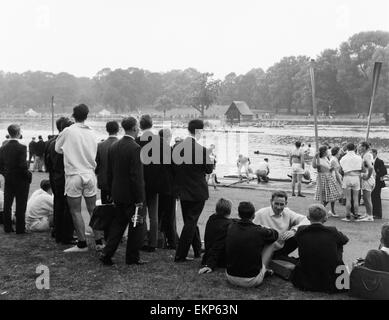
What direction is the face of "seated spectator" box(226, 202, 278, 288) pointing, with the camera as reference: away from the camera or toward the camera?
away from the camera

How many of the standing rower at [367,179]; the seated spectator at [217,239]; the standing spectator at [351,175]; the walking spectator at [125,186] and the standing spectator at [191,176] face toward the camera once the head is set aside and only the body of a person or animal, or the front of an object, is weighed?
0

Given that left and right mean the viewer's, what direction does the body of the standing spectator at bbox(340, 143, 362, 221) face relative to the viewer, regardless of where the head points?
facing away from the viewer

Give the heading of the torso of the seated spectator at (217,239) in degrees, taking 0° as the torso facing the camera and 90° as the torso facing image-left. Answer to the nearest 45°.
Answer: approximately 225°

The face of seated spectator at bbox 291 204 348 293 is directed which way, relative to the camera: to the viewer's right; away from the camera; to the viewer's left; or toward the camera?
away from the camera

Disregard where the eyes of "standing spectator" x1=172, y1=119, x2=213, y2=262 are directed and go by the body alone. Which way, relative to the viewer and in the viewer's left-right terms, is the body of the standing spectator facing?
facing away from the viewer and to the right of the viewer

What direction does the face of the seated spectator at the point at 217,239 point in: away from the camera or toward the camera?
away from the camera

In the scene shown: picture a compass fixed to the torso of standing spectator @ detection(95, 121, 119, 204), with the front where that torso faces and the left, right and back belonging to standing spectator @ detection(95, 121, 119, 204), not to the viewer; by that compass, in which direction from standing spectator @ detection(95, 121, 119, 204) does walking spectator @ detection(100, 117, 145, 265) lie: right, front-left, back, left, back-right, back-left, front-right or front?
back

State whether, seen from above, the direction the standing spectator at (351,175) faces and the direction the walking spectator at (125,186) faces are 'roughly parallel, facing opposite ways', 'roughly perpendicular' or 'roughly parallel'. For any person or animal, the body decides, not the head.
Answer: roughly parallel

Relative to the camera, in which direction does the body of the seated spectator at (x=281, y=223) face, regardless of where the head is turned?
toward the camera

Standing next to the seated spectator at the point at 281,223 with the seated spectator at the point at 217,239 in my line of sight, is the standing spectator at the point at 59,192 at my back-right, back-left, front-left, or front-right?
front-right
